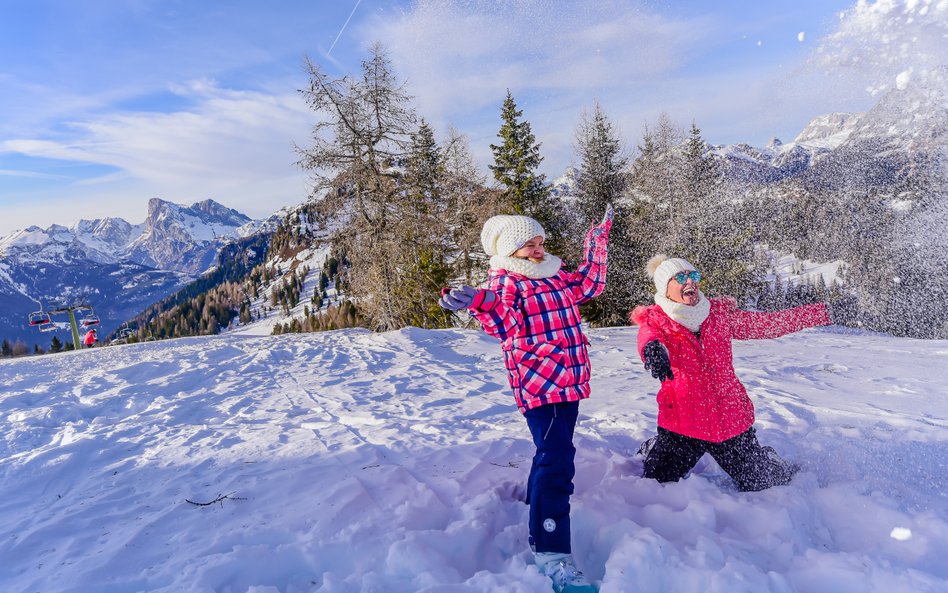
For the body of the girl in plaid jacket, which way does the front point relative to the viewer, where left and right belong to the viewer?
facing the viewer and to the right of the viewer

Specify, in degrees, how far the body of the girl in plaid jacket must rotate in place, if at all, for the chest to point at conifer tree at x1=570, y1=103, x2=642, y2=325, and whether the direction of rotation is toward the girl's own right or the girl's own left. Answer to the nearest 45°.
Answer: approximately 135° to the girl's own left

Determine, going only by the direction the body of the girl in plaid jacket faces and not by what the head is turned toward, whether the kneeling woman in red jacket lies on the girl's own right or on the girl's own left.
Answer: on the girl's own left

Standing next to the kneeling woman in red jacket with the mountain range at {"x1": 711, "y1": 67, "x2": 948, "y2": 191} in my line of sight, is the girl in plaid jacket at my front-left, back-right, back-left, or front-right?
back-left

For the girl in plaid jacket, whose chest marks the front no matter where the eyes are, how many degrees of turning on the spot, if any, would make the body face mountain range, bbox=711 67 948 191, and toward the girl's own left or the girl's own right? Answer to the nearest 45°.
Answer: approximately 90° to the girl's own left

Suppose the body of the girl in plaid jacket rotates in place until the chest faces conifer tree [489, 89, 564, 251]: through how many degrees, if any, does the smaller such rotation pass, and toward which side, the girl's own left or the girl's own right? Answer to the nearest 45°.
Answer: approximately 135° to the girl's own left

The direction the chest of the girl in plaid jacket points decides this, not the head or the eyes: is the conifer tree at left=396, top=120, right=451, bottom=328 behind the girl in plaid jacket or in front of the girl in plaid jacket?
behind

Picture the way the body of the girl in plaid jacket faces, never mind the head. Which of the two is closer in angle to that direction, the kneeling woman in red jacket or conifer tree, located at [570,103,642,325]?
the kneeling woman in red jacket
